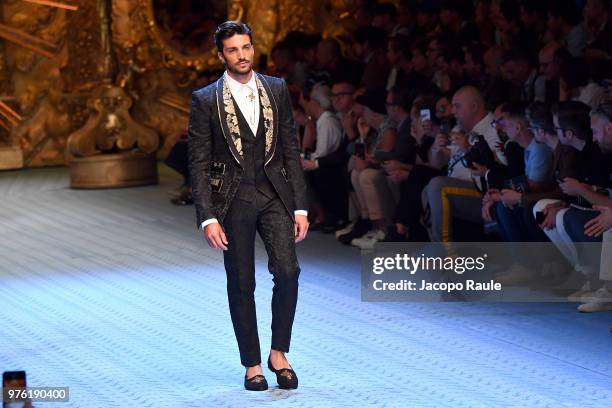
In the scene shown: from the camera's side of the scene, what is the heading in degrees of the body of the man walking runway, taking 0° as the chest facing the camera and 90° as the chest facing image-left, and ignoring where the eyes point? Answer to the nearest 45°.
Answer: approximately 0°

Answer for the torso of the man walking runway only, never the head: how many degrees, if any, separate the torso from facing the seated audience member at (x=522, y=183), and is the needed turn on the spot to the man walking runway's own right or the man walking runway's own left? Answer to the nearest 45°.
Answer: approximately 135° to the man walking runway's own left

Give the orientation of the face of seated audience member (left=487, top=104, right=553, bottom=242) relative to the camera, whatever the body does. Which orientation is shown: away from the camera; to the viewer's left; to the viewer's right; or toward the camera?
to the viewer's left

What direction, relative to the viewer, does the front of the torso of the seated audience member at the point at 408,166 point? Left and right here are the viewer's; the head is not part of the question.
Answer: facing to the left of the viewer

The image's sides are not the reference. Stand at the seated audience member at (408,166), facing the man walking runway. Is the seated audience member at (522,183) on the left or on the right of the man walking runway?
left

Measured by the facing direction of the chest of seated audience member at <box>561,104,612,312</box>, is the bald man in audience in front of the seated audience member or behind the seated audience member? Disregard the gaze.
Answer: in front

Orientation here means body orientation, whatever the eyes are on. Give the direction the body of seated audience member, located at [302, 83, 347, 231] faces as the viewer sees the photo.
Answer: to the viewer's left

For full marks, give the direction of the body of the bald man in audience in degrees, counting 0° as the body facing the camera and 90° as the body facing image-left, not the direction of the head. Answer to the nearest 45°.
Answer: approximately 90°

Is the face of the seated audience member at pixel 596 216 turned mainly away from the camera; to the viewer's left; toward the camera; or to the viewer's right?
to the viewer's left

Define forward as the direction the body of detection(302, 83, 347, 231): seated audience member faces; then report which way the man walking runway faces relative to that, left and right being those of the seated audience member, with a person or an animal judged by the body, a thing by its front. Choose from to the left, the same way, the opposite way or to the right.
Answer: to the left

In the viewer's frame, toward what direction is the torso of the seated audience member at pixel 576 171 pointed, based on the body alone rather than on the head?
to the viewer's left

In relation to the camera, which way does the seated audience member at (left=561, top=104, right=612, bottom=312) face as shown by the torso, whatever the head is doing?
to the viewer's left

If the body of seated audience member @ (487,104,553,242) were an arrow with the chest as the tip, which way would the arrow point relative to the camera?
to the viewer's left
